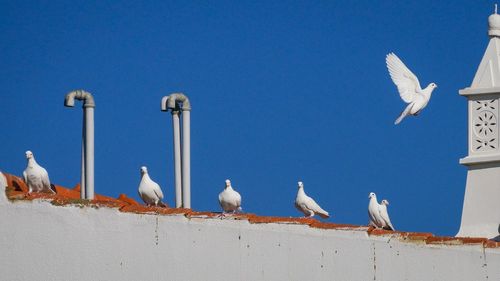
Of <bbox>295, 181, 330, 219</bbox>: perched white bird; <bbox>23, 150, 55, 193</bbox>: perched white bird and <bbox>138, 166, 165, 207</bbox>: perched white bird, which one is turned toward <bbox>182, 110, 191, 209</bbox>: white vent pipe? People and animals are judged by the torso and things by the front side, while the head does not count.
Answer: <bbox>295, 181, 330, 219</bbox>: perched white bird

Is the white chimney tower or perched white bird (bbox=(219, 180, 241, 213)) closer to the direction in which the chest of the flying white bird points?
the white chimney tower

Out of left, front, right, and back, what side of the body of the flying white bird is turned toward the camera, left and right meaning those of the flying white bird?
right

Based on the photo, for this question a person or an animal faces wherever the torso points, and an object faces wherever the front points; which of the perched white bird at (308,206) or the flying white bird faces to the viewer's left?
the perched white bird

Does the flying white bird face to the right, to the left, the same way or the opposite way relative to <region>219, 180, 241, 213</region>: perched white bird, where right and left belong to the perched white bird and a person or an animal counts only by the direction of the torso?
to the left

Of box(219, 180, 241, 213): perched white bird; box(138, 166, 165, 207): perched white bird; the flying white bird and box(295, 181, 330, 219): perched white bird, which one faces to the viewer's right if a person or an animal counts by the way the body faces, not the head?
the flying white bird

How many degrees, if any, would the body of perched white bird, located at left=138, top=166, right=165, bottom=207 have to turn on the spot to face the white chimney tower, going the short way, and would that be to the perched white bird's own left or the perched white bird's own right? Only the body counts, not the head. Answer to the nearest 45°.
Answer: approximately 135° to the perched white bird's own left

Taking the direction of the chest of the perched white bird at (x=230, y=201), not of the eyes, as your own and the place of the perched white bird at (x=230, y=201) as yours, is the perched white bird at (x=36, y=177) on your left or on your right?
on your right

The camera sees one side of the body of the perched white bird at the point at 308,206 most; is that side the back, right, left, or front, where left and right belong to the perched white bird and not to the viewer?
left

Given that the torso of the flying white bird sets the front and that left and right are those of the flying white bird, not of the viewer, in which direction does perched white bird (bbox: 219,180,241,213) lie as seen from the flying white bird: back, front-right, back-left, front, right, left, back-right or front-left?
back-right
